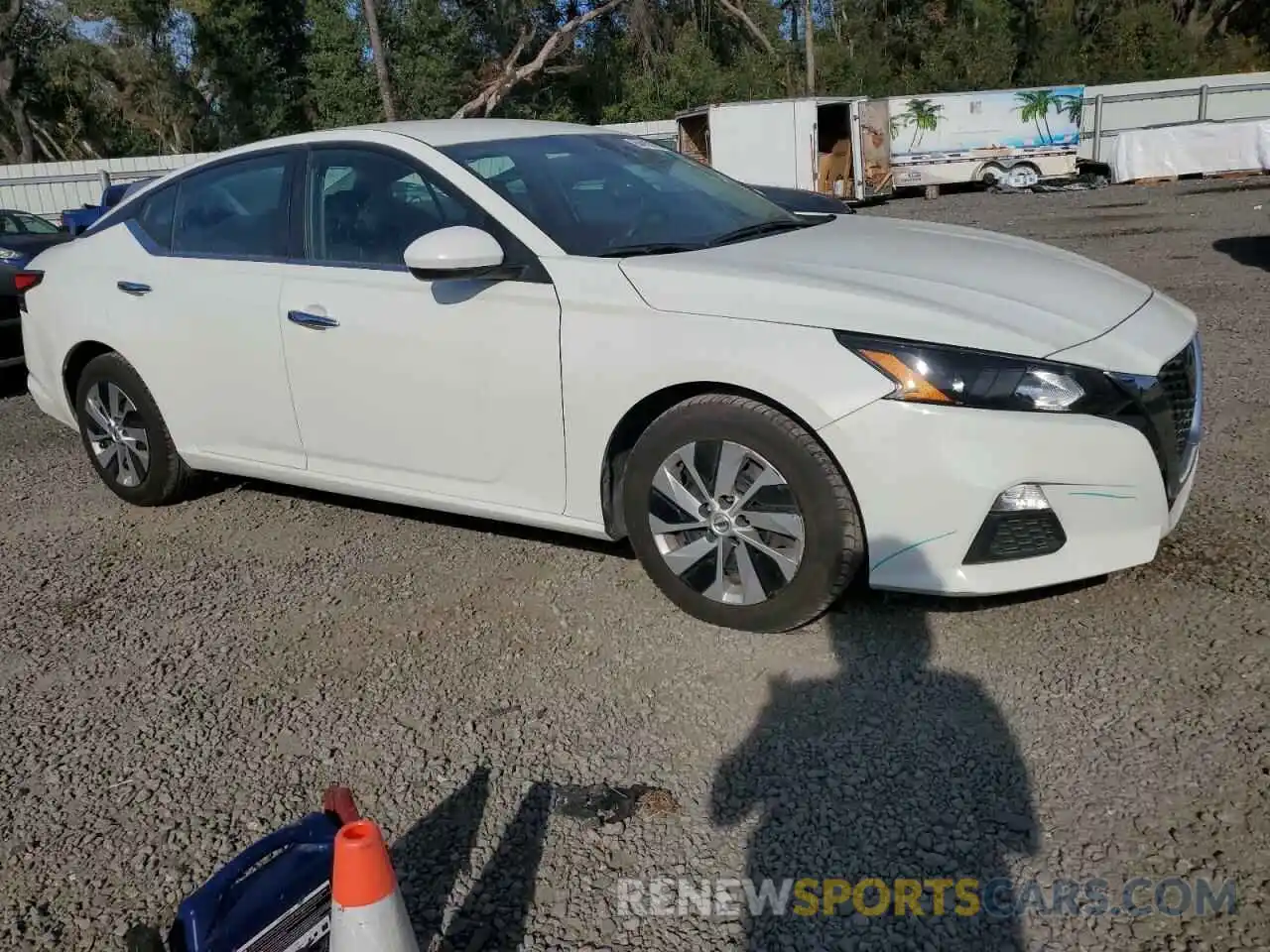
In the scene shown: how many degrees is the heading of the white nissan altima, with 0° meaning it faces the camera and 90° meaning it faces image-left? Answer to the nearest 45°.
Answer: approximately 315°

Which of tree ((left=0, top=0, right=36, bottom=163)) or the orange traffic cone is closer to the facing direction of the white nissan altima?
the orange traffic cone

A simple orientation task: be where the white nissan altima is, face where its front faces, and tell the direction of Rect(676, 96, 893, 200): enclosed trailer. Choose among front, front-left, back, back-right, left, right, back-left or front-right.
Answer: back-left

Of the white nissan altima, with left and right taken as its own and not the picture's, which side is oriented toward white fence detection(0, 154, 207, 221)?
back

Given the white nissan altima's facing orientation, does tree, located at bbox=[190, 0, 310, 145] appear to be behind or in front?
behind

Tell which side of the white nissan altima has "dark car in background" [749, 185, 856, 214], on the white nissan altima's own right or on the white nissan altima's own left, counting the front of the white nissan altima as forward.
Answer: on the white nissan altima's own left

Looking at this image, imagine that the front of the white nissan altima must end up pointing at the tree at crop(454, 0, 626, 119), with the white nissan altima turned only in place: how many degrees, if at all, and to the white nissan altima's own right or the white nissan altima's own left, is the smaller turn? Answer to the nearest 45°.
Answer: approximately 135° to the white nissan altima's own left
